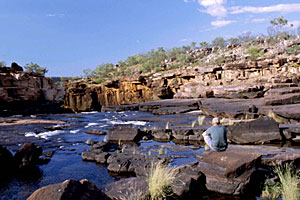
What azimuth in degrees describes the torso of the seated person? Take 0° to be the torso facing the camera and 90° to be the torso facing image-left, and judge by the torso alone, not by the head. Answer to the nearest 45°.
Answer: approximately 135°

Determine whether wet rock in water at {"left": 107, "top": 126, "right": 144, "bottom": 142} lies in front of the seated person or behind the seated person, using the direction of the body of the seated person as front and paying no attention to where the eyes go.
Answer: in front

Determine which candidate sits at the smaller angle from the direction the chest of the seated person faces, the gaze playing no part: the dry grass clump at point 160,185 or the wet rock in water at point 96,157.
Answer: the wet rock in water

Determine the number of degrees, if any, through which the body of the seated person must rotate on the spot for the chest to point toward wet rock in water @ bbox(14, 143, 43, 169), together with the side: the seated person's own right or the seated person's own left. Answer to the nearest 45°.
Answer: approximately 45° to the seated person's own left
